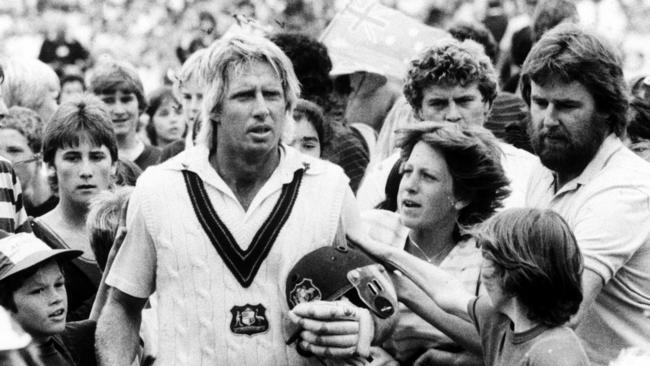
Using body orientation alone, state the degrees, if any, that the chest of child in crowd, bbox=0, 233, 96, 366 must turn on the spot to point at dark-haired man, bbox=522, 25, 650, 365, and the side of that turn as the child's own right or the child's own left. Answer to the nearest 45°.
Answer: approximately 45° to the child's own left

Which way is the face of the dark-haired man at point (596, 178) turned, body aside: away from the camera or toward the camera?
toward the camera

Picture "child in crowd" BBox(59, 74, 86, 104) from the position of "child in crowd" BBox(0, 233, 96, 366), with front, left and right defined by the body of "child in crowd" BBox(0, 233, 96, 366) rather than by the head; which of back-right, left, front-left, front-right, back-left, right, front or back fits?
back-left

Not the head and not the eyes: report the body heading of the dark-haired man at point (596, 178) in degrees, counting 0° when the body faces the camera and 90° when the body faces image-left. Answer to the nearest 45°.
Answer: approximately 45°

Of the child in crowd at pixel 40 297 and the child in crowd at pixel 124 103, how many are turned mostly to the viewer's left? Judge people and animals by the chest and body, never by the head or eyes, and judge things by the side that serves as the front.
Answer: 0

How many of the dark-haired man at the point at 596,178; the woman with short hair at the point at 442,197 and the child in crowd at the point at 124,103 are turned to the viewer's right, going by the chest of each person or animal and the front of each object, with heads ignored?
0

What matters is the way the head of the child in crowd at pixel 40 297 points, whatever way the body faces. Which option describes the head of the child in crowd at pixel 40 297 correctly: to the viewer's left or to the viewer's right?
to the viewer's right

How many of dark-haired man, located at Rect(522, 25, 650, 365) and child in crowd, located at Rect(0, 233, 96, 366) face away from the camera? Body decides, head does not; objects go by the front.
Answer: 0

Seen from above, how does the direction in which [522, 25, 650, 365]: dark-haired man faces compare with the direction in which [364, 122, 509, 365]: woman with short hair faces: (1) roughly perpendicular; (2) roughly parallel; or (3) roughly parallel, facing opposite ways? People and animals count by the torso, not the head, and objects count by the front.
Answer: roughly parallel

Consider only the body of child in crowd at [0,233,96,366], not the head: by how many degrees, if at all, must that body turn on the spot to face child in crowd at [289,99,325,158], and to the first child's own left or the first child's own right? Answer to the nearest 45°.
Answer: approximately 90° to the first child's own left

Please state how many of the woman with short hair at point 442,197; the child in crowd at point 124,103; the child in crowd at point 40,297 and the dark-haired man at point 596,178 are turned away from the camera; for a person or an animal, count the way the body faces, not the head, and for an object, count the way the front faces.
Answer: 0

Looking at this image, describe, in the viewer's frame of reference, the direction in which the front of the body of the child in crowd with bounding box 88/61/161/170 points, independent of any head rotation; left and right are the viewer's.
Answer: facing the viewer
